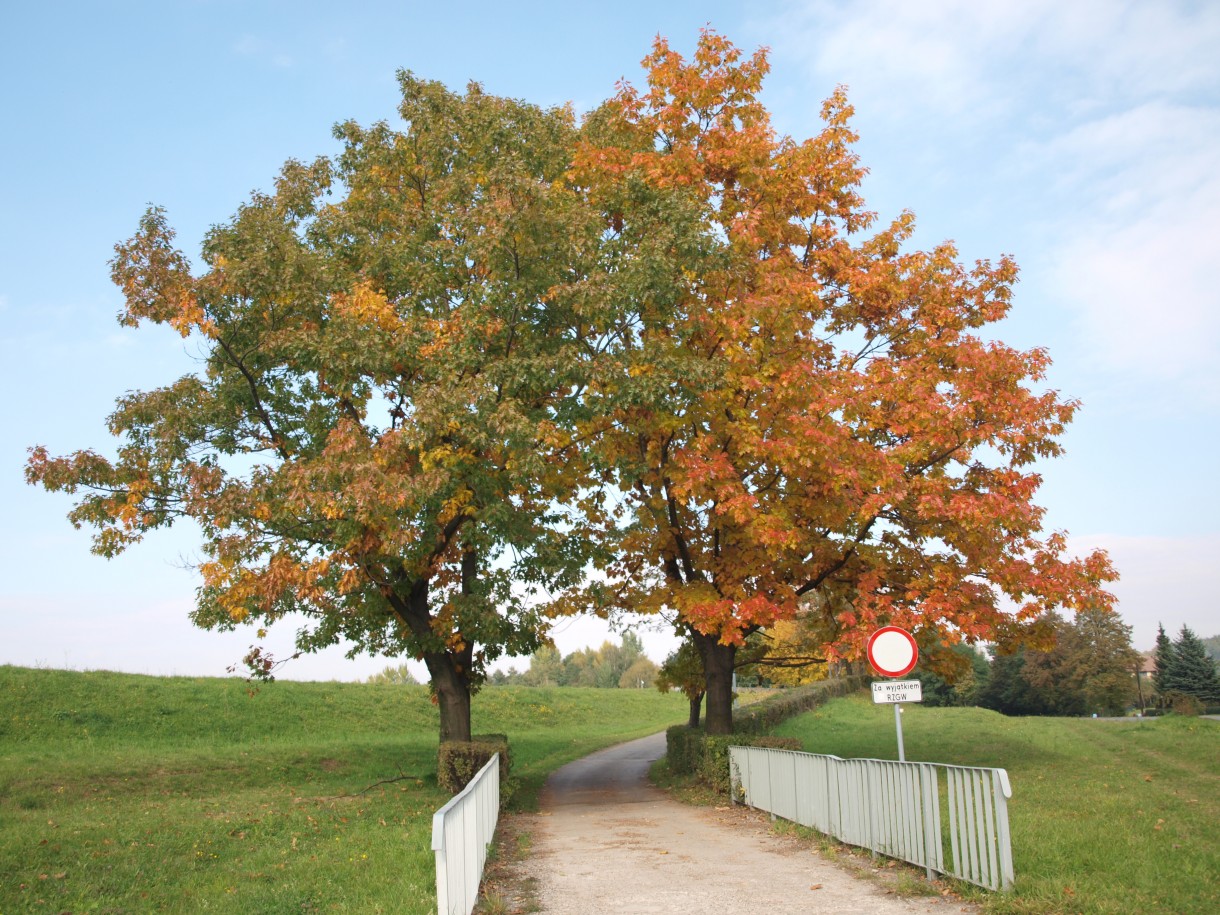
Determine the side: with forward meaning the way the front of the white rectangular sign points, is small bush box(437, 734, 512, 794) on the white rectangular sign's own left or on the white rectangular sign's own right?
on the white rectangular sign's own right

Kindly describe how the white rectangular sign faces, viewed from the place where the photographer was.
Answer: facing the viewer

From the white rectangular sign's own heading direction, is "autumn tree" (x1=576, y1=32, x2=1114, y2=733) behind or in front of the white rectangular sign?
behind

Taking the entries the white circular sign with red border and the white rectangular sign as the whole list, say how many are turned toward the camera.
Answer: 2

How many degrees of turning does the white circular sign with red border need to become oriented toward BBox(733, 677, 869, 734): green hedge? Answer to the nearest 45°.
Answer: approximately 180°

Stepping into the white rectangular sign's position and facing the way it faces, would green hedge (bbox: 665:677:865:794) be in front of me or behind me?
behind

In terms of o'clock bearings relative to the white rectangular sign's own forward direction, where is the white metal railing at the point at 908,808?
The white metal railing is roughly at 12 o'clock from the white rectangular sign.

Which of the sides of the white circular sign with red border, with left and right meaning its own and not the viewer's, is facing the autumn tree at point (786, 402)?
back

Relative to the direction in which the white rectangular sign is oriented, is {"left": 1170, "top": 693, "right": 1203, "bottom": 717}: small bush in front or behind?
behind

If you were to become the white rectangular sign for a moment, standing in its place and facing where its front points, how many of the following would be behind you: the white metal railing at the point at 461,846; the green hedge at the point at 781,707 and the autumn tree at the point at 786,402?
2
